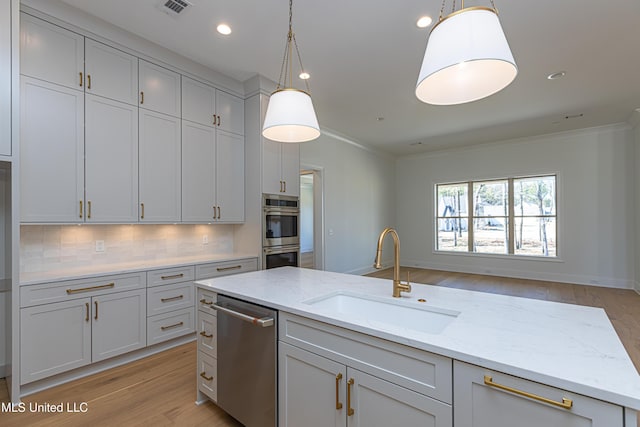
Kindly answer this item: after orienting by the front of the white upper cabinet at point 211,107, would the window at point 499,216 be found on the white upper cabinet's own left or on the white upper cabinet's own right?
on the white upper cabinet's own left

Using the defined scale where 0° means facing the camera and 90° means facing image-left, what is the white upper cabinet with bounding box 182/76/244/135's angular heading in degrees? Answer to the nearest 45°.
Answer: approximately 315°

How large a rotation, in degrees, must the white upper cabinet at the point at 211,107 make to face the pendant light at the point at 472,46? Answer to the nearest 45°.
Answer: approximately 45° to its right

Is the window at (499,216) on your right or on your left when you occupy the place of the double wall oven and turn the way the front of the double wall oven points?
on your left

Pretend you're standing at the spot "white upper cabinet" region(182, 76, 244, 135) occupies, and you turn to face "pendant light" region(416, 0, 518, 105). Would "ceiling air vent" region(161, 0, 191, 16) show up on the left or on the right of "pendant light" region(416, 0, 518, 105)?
right

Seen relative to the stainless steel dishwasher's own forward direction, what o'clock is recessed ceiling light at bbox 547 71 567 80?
The recessed ceiling light is roughly at 7 o'clock from the stainless steel dishwasher.

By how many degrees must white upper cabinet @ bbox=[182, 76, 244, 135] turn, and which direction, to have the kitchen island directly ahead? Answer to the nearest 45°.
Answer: approximately 45° to its right

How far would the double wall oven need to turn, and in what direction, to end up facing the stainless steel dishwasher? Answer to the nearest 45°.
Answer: approximately 45° to its right
